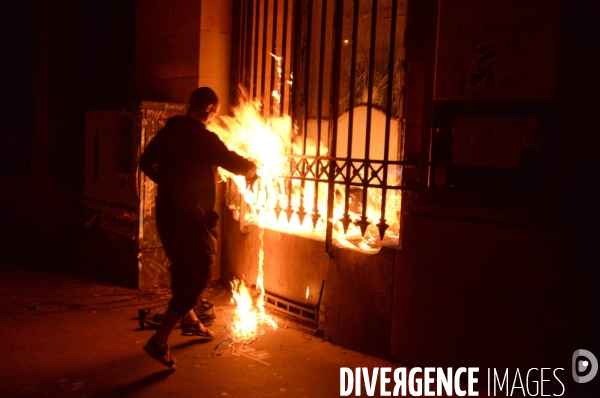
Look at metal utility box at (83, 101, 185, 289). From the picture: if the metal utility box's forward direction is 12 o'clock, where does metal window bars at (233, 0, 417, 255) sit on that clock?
The metal window bars is roughly at 8 o'clock from the metal utility box.

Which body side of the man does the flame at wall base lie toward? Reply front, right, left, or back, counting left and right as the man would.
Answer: front

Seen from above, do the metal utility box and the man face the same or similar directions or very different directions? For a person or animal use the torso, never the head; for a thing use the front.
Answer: very different directions

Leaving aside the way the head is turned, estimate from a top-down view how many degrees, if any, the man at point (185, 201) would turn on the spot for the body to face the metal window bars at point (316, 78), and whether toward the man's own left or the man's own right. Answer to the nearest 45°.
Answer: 0° — they already face it

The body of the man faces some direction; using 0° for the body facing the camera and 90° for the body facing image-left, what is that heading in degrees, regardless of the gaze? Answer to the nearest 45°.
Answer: approximately 225°

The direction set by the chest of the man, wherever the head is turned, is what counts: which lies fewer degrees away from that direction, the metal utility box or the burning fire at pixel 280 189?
the burning fire

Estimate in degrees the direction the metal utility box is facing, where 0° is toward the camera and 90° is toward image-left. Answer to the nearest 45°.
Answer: approximately 45°

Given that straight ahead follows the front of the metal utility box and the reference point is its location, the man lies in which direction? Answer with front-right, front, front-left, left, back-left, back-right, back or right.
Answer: front-left

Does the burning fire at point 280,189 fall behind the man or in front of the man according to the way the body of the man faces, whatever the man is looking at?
in front

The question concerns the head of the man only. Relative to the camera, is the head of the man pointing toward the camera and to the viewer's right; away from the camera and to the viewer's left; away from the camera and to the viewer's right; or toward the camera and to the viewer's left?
away from the camera and to the viewer's right

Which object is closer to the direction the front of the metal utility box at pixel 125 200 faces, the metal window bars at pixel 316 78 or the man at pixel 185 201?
the man

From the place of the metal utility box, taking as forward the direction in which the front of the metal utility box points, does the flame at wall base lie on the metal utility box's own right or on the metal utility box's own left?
on the metal utility box's own left
